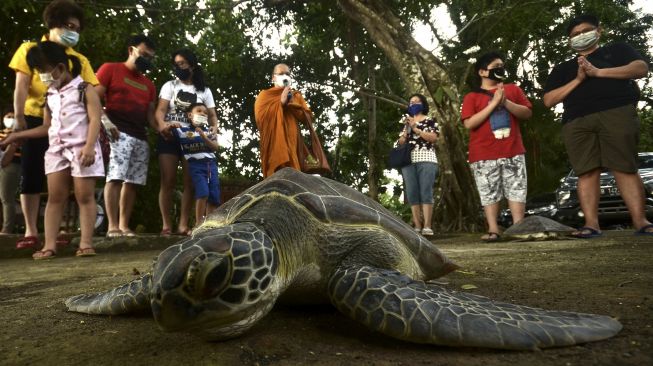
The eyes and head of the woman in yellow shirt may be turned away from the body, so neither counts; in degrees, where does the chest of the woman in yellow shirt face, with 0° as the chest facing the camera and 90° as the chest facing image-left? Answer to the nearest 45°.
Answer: approximately 315°

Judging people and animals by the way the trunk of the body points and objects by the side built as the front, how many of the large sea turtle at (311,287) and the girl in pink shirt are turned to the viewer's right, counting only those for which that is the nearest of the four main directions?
0

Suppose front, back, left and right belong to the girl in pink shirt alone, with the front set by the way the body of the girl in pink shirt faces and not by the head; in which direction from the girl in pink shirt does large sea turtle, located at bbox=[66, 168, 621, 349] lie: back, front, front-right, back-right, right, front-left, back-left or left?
front-left

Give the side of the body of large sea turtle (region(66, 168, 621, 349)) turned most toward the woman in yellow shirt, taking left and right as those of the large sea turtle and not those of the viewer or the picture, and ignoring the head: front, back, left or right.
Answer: right

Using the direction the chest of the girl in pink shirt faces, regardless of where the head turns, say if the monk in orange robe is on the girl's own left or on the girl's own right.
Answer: on the girl's own left

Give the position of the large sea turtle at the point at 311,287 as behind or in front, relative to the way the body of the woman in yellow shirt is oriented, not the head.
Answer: in front

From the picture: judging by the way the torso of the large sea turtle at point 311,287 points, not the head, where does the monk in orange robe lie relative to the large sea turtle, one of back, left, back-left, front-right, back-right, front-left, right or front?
back-right

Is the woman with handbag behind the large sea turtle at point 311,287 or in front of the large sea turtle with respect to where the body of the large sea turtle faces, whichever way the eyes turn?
behind

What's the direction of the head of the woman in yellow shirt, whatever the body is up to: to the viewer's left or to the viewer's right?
to the viewer's right

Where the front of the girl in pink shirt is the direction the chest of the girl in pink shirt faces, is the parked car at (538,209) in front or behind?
behind

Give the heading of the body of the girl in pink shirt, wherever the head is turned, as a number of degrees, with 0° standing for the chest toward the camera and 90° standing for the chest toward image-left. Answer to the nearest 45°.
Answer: approximately 45°
